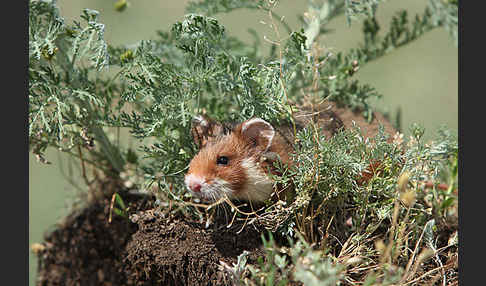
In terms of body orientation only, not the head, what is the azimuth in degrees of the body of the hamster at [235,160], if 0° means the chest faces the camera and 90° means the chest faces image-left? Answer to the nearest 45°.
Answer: approximately 45°
